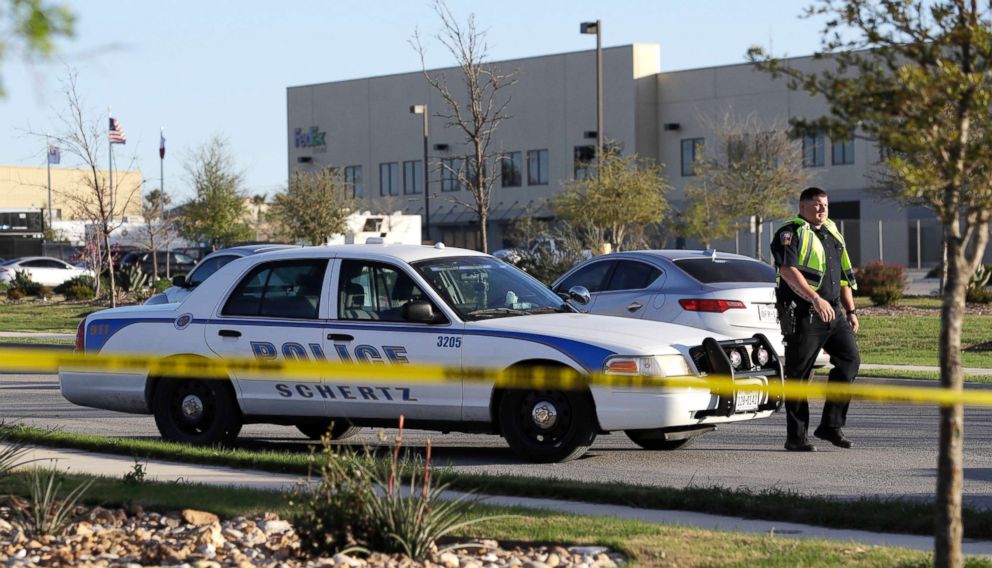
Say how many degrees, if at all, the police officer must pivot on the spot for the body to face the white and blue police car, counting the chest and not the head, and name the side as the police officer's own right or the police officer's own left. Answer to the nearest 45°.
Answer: approximately 135° to the police officer's own right

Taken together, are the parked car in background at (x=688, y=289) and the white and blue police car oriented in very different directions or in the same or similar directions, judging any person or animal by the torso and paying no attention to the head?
very different directions

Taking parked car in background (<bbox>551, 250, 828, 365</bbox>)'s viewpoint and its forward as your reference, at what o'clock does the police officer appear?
The police officer is roughly at 7 o'clock from the parked car in background.

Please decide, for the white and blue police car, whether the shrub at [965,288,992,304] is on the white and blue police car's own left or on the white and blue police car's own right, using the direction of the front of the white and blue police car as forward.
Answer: on the white and blue police car's own left

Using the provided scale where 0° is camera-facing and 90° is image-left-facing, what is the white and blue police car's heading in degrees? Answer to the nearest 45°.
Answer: approximately 315°

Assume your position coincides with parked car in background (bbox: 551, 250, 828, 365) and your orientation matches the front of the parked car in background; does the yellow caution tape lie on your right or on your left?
on your left

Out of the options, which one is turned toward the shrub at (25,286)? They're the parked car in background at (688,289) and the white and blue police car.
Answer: the parked car in background

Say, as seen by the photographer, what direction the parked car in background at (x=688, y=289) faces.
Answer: facing away from the viewer and to the left of the viewer

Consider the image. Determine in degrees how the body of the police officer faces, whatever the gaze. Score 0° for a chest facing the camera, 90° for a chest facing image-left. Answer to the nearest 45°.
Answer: approximately 315°
